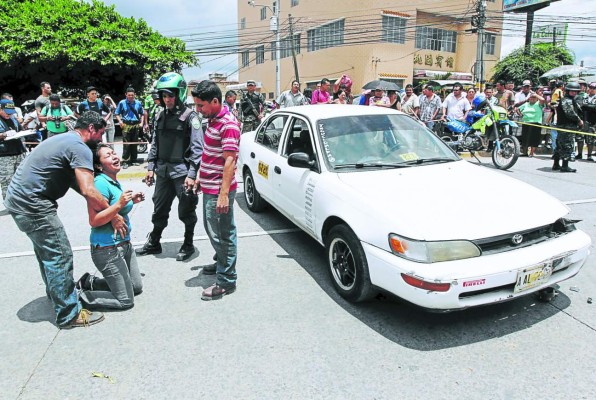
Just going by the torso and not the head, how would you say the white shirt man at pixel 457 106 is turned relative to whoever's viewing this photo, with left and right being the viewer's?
facing the viewer

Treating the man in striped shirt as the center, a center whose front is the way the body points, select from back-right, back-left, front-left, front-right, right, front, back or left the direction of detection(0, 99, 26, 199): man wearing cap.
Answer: right

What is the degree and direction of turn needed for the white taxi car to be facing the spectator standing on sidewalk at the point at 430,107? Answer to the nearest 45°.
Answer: approximately 135° to its left

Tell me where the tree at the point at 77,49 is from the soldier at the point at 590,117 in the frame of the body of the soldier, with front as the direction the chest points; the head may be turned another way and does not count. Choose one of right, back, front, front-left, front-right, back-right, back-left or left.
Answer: front-right

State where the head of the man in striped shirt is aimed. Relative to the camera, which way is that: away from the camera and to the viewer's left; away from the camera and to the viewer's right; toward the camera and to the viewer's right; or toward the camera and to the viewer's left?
toward the camera and to the viewer's left

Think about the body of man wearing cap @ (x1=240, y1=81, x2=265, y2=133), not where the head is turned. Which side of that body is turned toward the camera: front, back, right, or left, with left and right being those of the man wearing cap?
front

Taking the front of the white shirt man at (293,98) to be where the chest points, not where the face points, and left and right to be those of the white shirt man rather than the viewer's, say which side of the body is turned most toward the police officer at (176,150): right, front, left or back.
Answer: front

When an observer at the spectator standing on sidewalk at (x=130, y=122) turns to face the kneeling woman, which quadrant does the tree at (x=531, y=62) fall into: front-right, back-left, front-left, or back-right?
back-left

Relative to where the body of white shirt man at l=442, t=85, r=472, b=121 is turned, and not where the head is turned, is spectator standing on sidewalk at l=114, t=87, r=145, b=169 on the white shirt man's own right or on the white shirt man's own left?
on the white shirt man's own right

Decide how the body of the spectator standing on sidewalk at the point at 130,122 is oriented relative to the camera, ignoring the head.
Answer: toward the camera

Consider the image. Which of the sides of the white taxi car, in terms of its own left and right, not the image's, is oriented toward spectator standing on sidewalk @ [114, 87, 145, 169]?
back

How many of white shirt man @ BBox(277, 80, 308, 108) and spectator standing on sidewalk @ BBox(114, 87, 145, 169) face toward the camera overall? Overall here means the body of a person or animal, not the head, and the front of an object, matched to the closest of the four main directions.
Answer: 2

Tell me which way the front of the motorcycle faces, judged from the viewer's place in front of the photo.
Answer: facing the viewer and to the right of the viewer

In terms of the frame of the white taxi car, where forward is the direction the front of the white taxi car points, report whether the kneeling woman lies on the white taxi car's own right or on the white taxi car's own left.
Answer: on the white taxi car's own right

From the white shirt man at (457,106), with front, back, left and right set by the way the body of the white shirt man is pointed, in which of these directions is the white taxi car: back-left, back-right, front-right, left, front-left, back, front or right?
front

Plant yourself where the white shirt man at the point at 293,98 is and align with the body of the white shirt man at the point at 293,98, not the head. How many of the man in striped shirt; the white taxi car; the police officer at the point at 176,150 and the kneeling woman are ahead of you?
4
